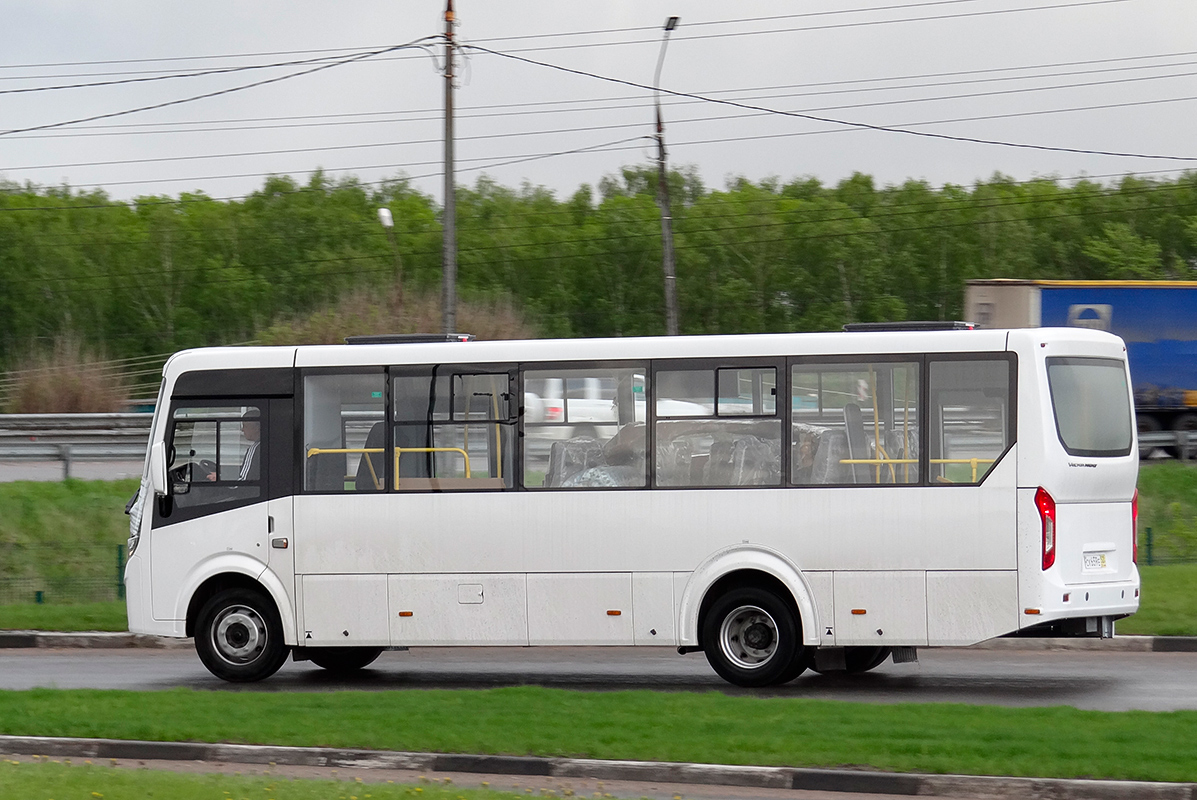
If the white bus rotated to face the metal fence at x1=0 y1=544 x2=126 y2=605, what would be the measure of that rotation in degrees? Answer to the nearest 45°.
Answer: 0° — it already faces it

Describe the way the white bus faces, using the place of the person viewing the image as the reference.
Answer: facing away from the viewer and to the left of the viewer

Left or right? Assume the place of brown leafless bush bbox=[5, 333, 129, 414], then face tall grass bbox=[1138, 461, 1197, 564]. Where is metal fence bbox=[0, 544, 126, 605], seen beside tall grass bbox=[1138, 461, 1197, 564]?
right

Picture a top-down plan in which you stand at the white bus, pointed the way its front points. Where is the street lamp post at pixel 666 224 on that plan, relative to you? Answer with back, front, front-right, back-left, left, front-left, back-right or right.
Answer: front-right

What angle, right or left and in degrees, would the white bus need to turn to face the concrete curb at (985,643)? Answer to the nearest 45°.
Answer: approximately 90° to its right

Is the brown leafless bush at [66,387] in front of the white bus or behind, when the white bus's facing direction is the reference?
in front

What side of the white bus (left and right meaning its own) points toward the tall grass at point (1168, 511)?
right

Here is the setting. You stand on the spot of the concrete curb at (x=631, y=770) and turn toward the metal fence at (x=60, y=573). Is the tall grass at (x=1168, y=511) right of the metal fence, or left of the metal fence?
right

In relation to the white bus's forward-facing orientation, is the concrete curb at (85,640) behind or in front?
in front

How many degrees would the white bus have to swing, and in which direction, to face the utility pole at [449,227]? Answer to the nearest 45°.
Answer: approximately 45° to its right
